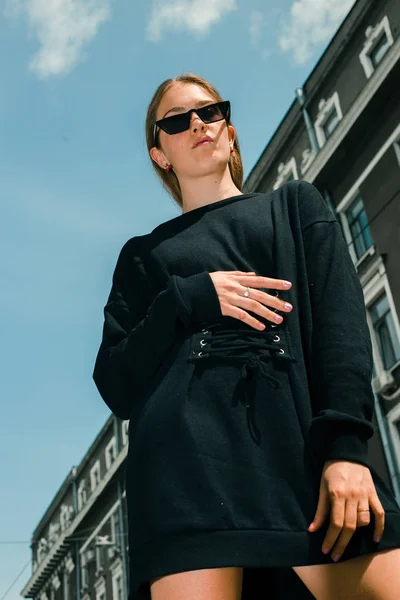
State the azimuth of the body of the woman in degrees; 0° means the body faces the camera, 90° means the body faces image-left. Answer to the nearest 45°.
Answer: approximately 0°
